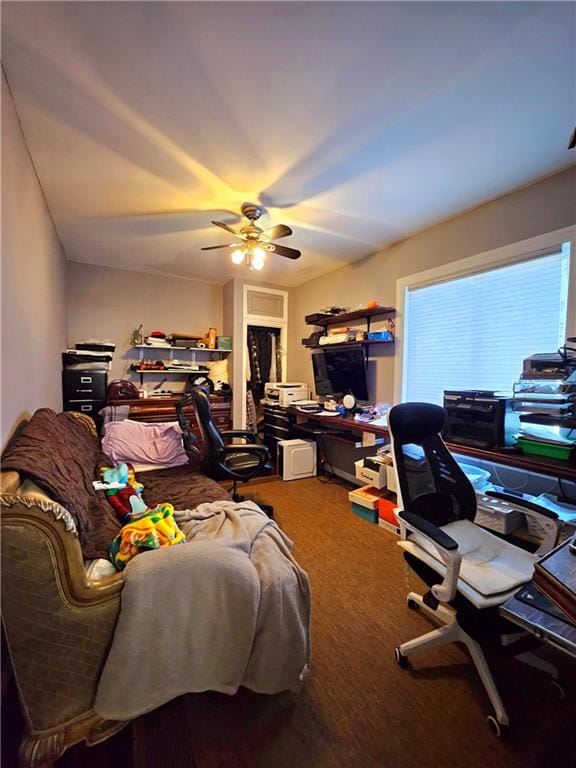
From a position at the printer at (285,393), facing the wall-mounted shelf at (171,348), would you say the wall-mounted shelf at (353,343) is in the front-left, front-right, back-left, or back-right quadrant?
back-left

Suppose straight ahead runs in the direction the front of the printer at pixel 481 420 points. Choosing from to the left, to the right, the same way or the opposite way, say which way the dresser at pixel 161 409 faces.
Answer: to the left

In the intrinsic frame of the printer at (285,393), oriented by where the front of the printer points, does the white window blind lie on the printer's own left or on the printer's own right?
on the printer's own left

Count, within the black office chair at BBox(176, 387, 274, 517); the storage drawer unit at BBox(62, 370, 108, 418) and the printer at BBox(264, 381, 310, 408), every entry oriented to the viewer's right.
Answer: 1

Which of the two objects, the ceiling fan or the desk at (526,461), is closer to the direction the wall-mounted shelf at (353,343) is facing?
the ceiling fan

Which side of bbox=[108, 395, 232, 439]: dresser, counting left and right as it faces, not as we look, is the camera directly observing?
front

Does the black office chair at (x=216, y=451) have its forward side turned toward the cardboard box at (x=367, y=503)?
yes

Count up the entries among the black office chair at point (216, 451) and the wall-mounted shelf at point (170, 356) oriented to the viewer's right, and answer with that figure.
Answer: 1

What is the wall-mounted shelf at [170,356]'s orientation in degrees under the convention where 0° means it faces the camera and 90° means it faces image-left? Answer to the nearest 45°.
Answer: approximately 0°

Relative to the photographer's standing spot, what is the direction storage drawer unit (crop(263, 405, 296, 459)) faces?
facing the viewer and to the left of the viewer

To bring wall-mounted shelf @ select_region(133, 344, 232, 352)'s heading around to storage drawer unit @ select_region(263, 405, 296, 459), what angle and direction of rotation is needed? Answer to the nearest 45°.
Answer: approximately 45° to its left

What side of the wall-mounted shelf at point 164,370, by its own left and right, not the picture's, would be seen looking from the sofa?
front

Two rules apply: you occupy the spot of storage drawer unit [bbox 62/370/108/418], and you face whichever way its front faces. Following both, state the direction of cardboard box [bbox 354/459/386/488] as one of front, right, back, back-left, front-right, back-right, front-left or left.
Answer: front-left

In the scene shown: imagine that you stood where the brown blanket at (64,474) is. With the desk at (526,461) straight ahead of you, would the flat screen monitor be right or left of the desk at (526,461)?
left

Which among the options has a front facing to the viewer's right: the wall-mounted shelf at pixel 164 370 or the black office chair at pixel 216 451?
the black office chair

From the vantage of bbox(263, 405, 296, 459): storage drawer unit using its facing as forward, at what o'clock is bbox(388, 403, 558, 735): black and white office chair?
The black and white office chair is roughly at 10 o'clock from the storage drawer unit.

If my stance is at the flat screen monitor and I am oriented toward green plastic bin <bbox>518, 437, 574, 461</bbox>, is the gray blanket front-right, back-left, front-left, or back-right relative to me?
front-right

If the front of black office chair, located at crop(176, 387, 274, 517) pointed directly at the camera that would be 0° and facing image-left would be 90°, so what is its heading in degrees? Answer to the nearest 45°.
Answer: approximately 270°
